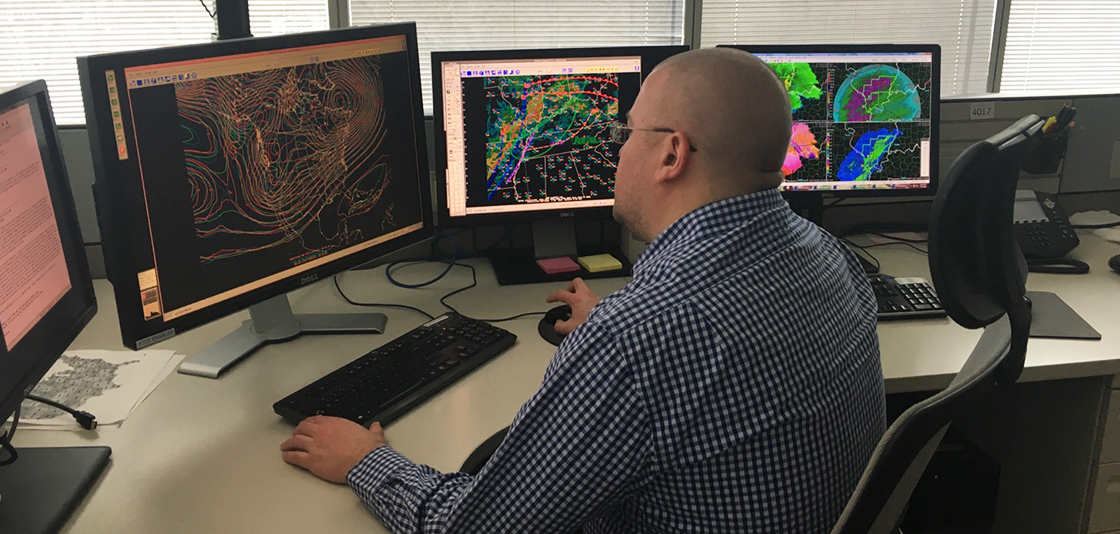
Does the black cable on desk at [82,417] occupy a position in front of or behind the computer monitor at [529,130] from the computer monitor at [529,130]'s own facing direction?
in front

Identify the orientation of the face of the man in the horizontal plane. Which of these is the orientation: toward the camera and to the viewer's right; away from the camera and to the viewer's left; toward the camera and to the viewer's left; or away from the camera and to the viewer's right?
away from the camera and to the viewer's left

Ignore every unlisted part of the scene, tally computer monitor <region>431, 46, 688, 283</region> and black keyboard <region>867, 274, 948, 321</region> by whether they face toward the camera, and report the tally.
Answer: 2

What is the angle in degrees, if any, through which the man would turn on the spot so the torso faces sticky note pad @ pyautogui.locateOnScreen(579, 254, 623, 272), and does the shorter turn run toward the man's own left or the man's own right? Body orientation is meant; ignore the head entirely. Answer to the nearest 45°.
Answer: approximately 45° to the man's own right

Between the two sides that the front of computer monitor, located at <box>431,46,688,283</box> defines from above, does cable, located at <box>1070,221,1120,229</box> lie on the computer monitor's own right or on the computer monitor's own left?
on the computer monitor's own left

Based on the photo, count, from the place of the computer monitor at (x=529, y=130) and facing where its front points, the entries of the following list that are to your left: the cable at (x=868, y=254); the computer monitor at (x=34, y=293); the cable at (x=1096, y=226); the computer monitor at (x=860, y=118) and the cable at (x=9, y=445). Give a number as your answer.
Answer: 3

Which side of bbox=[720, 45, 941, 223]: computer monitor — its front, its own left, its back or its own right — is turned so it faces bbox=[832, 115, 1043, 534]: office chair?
front

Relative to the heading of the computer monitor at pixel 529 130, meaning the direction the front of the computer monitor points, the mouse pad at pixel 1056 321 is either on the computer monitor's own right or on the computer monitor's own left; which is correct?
on the computer monitor's own left

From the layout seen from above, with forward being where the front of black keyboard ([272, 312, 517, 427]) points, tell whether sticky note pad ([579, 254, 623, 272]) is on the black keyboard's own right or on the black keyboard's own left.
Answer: on the black keyboard's own left

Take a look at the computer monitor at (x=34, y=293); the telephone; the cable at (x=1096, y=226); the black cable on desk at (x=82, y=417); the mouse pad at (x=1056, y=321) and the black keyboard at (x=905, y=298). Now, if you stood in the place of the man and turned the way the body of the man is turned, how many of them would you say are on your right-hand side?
4
